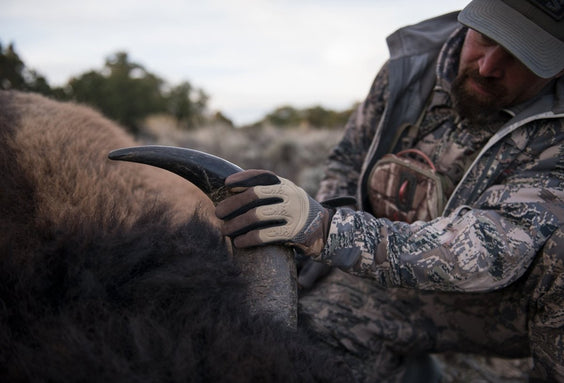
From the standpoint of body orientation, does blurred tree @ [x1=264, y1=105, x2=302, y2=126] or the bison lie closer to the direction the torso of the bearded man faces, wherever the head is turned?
the bison

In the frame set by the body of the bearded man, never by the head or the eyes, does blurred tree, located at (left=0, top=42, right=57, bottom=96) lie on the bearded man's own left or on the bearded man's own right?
on the bearded man's own right

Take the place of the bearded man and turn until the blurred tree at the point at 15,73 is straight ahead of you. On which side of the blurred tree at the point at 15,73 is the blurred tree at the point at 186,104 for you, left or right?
right

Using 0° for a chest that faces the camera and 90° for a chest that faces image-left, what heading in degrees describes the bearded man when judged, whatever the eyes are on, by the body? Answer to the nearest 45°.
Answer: approximately 45°

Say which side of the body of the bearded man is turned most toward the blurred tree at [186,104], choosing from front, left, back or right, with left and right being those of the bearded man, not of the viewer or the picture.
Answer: right

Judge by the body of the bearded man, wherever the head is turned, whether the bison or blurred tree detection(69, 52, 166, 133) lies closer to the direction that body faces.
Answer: the bison

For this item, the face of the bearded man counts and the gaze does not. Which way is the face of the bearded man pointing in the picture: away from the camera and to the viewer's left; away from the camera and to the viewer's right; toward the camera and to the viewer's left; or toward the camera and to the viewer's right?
toward the camera and to the viewer's left

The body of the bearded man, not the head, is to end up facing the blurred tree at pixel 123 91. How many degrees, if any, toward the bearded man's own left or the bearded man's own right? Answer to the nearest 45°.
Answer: approximately 90° to the bearded man's own right
